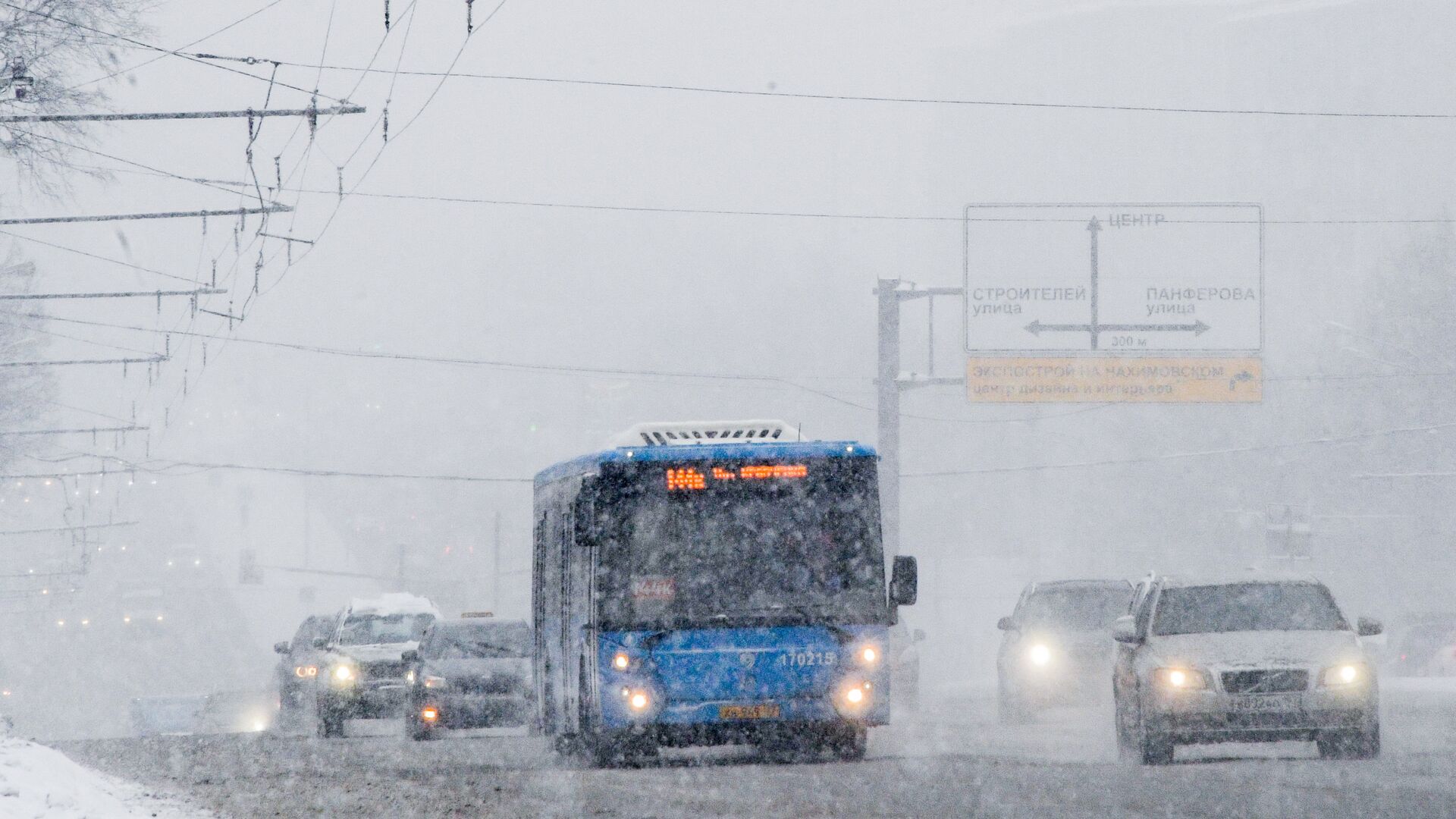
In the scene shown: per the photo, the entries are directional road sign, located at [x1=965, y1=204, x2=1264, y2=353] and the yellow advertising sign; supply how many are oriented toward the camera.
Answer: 2

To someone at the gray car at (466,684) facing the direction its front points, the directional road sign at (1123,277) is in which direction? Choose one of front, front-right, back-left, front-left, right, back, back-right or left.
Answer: back-left

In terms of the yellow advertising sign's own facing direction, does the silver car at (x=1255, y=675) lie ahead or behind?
ahead

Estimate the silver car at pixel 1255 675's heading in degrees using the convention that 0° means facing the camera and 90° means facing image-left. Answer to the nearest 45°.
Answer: approximately 0°

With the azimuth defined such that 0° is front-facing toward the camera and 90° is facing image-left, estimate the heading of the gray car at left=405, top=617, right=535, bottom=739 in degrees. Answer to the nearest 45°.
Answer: approximately 0°

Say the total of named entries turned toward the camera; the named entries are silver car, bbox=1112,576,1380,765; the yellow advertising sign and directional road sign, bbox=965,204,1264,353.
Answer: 3

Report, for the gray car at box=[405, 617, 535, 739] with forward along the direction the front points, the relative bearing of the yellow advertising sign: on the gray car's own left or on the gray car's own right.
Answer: on the gray car's own left

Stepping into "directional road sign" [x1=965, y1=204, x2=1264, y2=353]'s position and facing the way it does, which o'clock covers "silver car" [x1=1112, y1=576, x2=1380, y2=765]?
The silver car is roughly at 12 o'clock from the directional road sign.

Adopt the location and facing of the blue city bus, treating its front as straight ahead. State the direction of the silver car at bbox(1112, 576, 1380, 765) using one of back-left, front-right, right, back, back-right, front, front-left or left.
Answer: left

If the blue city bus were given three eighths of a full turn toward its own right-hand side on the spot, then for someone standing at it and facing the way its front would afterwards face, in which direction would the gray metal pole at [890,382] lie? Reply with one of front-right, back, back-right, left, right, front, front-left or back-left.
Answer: front-right

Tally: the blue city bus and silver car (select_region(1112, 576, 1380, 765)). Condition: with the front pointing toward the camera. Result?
2
